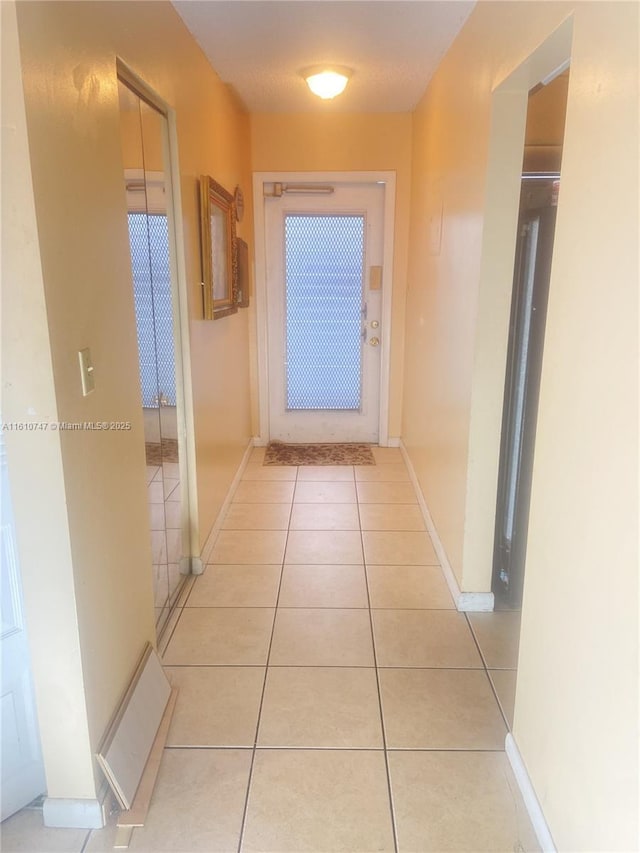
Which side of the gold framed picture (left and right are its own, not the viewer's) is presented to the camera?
right

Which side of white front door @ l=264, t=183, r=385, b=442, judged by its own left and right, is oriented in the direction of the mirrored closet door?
front

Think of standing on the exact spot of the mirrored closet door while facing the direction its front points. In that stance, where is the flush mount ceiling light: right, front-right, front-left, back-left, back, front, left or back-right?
front-left

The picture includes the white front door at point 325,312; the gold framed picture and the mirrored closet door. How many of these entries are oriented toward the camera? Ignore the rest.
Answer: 1

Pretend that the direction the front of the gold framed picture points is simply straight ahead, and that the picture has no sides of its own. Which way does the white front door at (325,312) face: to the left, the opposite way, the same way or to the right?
to the right

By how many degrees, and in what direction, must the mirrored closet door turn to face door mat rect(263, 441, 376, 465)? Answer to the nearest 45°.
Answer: approximately 45° to its left

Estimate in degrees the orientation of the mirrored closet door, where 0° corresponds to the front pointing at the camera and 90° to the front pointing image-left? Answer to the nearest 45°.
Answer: approximately 270°

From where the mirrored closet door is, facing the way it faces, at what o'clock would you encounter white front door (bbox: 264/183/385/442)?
The white front door is roughly at 10 o'clock from the mirrored closet door.

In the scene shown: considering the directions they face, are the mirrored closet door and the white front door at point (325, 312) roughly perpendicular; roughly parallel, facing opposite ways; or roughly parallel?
roughly perpendicular

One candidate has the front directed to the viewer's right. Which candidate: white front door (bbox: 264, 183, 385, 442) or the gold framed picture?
the gold framed picture

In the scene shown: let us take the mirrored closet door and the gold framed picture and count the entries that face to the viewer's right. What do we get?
2

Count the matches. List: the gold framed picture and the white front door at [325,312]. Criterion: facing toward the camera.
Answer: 1

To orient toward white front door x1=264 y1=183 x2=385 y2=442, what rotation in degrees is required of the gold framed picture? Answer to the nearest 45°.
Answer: approximately 45° to its left
